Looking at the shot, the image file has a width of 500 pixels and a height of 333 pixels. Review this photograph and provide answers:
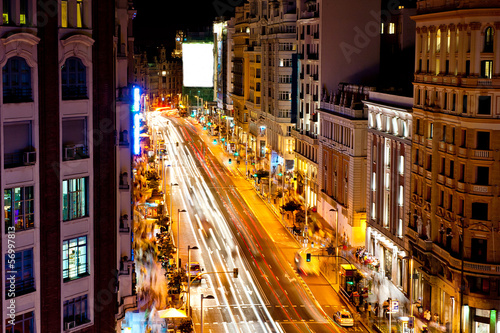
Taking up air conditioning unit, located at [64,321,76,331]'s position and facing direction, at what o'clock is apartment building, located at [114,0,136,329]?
The apartment building is roughly at 8 o'clock from the air conditioning unit.

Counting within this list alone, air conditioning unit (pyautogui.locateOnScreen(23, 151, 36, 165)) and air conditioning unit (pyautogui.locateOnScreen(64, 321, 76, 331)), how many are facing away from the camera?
0

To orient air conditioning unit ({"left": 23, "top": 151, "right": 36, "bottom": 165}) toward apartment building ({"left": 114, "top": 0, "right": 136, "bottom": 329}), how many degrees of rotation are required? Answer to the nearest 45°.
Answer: approximately 90° to its left

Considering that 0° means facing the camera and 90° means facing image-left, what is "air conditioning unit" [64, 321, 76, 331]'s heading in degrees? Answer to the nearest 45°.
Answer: approximately 315°
